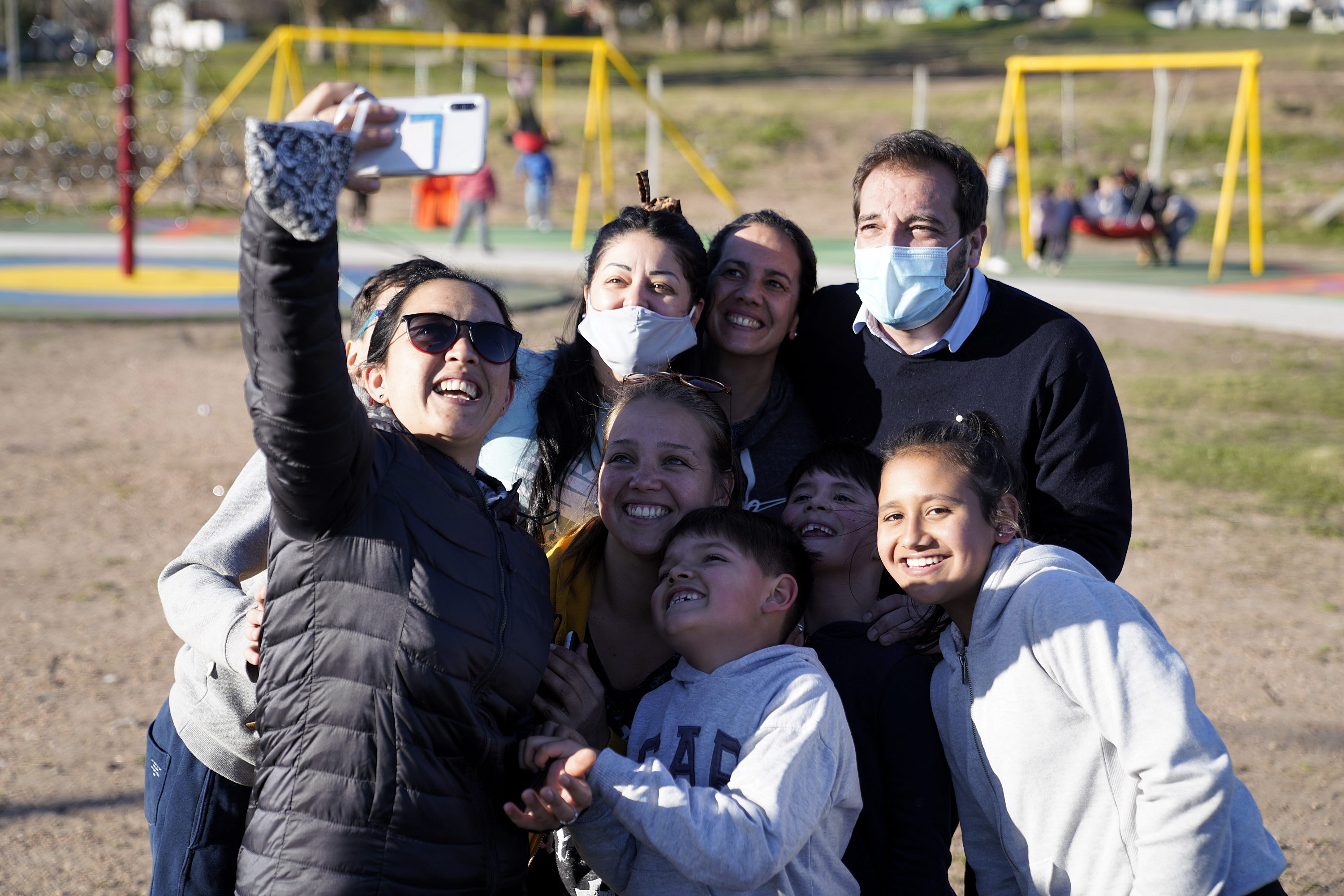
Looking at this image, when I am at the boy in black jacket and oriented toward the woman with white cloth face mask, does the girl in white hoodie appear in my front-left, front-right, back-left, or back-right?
back-right

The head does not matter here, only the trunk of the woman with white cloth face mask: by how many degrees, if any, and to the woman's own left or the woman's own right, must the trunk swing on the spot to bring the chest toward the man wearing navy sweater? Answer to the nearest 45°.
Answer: approximately 90° to the woman's own left

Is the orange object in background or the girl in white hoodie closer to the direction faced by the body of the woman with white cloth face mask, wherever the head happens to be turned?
the girl in white hoodie

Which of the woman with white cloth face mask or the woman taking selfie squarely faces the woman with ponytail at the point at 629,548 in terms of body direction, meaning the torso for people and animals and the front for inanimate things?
the woman with white cloth face mask

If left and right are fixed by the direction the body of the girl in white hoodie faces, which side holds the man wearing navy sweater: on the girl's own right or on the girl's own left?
on the girl's own right

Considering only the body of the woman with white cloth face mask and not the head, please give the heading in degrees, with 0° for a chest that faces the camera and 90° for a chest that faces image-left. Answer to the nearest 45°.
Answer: approximately 0°

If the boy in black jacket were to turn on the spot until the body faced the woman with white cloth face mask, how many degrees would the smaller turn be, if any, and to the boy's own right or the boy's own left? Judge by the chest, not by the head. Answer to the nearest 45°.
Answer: approximately 90° to the boy's own right

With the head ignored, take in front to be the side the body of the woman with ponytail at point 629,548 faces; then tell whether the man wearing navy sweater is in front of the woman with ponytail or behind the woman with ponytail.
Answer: behind

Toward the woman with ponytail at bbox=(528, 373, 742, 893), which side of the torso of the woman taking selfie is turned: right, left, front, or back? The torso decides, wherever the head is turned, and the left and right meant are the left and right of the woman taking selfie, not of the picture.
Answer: left
